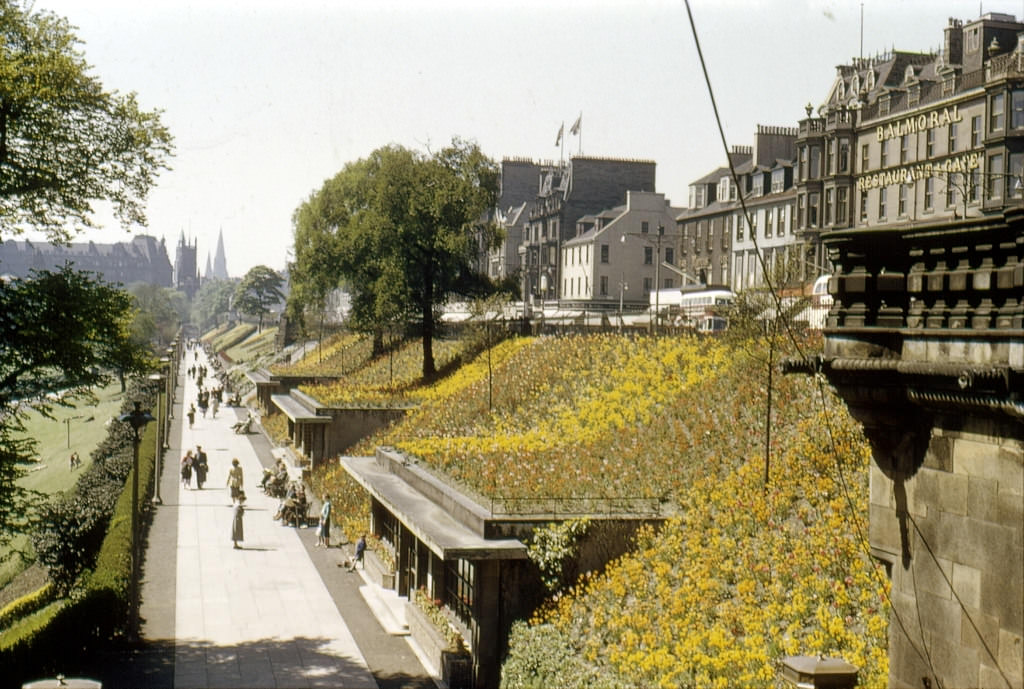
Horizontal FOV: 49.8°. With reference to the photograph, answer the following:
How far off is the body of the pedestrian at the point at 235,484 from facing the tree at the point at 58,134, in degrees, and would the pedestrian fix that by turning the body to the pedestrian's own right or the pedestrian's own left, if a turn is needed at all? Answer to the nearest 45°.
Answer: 0° — they already face it
